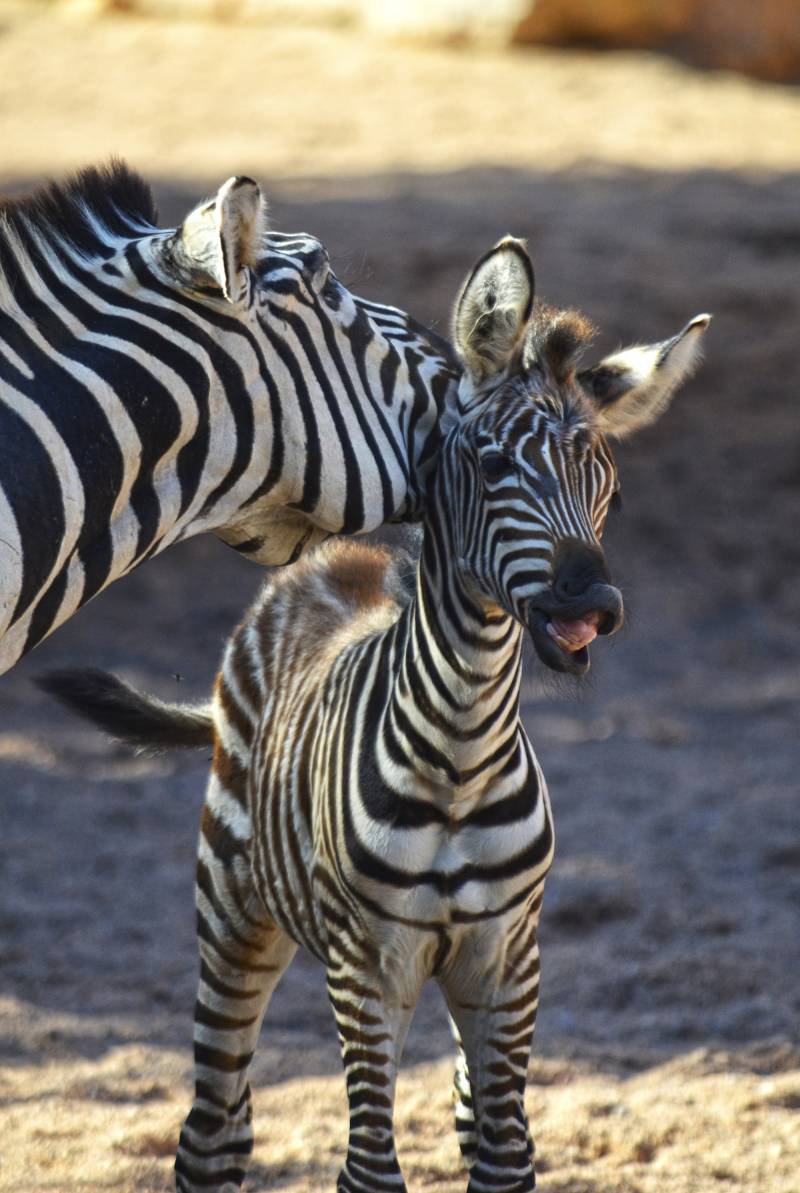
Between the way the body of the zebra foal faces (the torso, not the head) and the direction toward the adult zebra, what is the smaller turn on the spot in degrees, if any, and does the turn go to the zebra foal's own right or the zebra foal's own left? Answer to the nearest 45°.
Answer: approximately 90° to the zebra foal's own right

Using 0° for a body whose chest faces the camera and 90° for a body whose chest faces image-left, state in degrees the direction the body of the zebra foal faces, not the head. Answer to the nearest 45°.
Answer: approximately 315°

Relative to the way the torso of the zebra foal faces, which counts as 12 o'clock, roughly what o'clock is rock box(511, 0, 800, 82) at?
The rock is roughly at 8 o'clock from the zebra foal.
